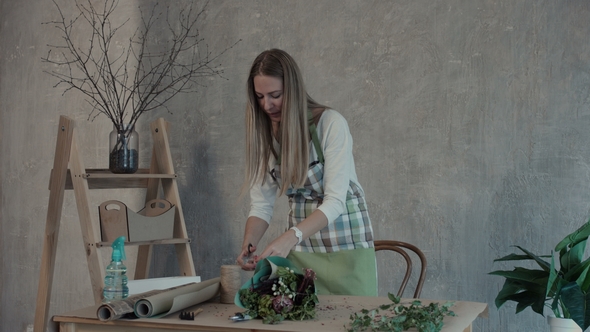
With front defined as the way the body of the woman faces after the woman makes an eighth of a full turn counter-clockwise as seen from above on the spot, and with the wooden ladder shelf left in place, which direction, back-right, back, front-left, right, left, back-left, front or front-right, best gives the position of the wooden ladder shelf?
back-right

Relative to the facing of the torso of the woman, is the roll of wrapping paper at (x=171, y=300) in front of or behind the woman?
in front

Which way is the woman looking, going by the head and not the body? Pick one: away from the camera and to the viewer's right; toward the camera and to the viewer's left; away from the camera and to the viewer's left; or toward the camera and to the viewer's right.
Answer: toward the camera and to the viewer's left

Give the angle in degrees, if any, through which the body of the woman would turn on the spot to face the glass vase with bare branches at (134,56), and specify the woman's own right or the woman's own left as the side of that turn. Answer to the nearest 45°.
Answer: approximately 90° to the woman's own right

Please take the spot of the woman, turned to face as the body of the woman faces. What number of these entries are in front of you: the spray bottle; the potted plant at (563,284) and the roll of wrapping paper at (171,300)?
2

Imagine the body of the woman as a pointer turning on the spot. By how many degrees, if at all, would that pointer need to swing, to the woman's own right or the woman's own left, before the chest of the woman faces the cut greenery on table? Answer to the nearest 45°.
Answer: approximately 45° to the woman's own left

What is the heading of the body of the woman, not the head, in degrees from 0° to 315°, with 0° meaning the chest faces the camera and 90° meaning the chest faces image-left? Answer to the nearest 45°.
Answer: approximately 45°

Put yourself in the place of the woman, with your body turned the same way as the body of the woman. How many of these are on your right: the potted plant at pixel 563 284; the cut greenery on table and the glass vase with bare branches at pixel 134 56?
1

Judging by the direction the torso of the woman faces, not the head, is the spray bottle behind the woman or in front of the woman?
in front
